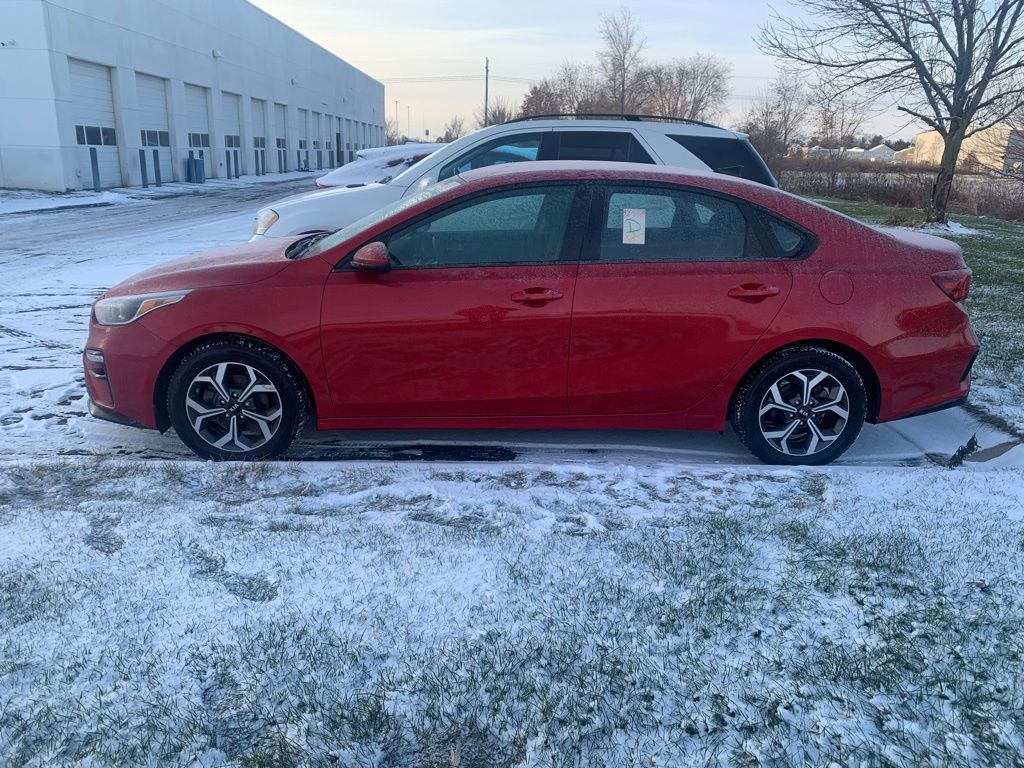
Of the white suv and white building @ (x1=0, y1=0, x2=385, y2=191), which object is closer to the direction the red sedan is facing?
the white building

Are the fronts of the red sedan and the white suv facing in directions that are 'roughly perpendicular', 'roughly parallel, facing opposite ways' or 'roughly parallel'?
roughly parallel

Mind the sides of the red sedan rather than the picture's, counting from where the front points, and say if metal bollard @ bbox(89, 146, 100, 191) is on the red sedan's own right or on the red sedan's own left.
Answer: on the red sedan's own right

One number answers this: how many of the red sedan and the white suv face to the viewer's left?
2

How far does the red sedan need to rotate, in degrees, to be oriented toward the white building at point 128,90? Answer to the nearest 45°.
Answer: approximately 45° to its right

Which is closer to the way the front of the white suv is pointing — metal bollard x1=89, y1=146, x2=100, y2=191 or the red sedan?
the metal bollard

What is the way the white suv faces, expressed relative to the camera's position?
facing to the left of the viewer

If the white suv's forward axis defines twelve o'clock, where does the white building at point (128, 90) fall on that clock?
The white building is roughly at 2 o'clock from the white suv.

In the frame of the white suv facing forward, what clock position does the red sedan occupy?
The red sedan is roughly at 9 o'clock from the white suv.

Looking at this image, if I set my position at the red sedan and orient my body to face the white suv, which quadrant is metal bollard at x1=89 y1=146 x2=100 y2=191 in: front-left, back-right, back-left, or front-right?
front-left

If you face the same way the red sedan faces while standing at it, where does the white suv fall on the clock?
The white suv is roughly at 3 o'clock from the red sedan.

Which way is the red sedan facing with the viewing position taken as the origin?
facing to the left of the viewer

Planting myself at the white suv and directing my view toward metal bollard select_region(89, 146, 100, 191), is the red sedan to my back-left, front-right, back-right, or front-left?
back-left
